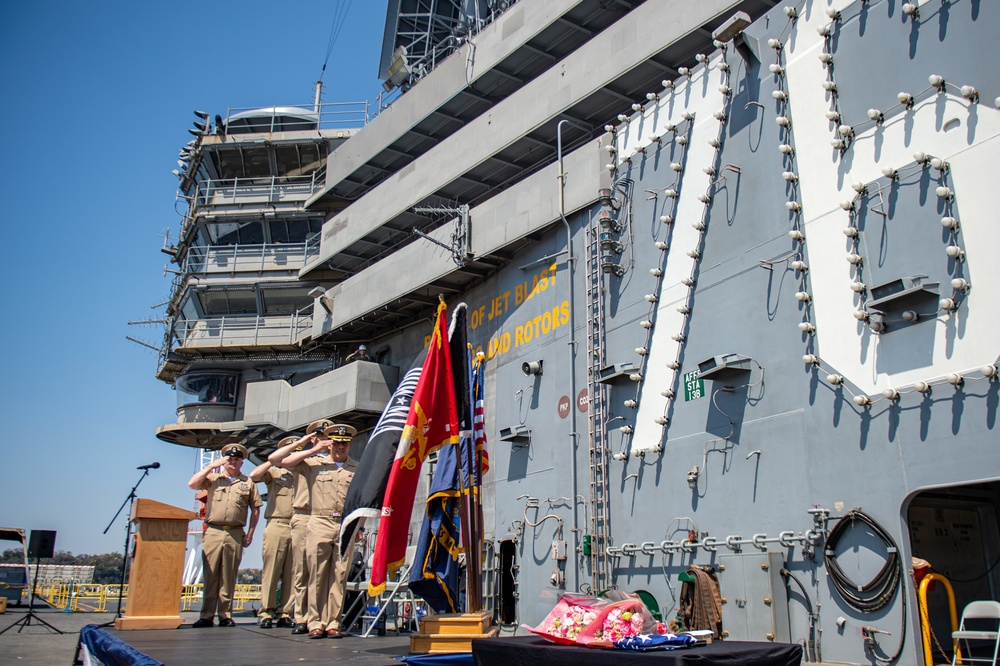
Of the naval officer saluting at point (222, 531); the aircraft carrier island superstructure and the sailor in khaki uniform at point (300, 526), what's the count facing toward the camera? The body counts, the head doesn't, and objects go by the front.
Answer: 2

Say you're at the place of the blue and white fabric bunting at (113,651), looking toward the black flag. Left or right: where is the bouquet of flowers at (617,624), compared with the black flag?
right

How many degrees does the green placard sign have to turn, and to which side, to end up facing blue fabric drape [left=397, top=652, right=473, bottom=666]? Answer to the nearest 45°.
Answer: approximately 45° to its left

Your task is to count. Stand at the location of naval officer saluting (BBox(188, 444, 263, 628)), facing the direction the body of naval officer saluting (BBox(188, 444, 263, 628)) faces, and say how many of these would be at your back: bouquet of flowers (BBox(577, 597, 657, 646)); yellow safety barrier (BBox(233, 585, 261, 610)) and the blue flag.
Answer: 1

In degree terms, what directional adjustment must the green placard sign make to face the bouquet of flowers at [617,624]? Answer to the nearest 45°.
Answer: approximately 45° to its left

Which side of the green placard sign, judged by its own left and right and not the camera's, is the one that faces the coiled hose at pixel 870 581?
left
